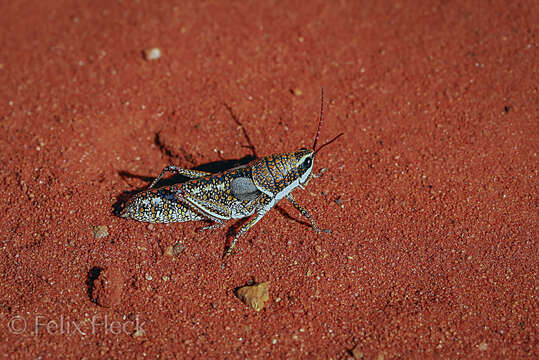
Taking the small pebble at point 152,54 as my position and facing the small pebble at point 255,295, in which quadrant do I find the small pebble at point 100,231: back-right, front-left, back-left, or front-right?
front-right

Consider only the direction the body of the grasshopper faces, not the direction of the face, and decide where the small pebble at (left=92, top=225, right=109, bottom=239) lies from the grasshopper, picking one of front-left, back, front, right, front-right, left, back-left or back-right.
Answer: back

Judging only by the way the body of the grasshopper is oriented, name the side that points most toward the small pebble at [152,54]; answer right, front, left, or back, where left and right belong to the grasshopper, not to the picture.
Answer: left

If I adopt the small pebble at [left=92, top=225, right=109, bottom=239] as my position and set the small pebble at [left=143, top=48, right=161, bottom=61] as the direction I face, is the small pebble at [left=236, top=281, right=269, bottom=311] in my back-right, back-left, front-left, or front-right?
back-right

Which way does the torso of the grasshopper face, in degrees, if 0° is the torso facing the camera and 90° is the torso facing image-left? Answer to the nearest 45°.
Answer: approximately 270°

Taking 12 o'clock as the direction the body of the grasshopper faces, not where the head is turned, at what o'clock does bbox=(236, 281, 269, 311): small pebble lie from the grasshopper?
The small pebble is roughly at 3 o'clock from the grasshopper.

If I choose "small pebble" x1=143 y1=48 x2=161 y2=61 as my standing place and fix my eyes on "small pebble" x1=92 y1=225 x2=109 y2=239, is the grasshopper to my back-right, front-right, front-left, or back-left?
front-left

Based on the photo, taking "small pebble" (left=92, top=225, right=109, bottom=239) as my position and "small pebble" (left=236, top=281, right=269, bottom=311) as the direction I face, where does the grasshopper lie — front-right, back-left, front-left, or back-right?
front-left
